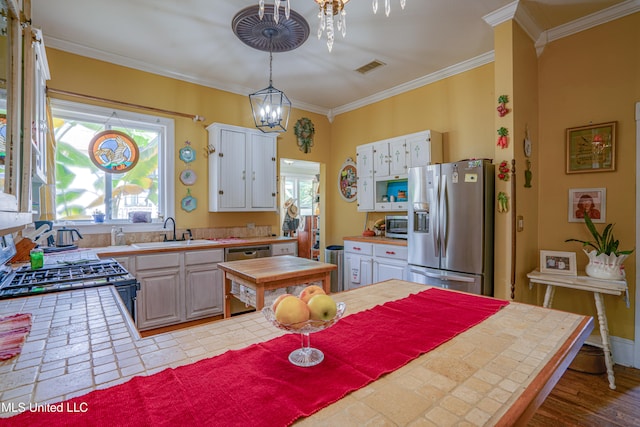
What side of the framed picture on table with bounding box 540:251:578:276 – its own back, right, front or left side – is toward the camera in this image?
front

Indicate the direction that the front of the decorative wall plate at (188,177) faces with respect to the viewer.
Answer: facing the viewer

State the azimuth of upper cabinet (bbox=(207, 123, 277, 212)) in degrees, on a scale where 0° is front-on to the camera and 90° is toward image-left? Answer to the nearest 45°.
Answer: approximately 315°

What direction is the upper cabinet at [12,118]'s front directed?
to the viewer's right

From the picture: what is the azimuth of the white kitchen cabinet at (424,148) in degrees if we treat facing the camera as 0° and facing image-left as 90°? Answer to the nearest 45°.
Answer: approximately 45°

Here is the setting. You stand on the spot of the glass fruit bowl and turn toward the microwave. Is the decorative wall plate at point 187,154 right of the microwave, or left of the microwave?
left

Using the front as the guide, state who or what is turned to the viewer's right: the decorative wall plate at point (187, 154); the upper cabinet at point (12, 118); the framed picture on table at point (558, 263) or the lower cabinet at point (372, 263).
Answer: the upper cabinet

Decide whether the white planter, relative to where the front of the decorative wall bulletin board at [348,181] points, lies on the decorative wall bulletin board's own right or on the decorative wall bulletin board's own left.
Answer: on the decorative wall bulletin board's own left

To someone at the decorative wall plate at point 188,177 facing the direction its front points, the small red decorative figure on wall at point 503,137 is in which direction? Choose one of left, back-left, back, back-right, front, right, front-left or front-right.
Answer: front-left

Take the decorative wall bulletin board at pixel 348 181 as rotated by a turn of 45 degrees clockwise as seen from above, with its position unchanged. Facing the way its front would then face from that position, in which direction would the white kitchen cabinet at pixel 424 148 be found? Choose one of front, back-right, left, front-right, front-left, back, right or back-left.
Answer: back-left

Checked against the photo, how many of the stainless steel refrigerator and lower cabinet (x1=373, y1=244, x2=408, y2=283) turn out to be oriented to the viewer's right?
0

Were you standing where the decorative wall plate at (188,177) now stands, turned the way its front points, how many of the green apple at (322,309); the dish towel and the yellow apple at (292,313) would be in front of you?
3

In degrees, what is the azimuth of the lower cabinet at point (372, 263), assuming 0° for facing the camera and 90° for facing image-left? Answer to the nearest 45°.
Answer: approximately 45°

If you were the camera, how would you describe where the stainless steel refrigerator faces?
facing the viewer and to the left of the viewer
